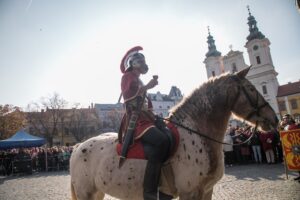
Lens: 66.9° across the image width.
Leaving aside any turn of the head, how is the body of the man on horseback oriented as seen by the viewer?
to the viewer's right

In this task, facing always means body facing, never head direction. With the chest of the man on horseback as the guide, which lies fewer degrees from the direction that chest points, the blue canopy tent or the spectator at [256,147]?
the spectator

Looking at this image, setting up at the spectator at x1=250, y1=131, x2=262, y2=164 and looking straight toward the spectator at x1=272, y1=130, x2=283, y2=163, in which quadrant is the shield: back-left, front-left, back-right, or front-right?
front-right

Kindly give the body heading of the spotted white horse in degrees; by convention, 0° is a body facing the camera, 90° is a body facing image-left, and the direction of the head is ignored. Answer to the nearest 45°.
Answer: approximately 270°

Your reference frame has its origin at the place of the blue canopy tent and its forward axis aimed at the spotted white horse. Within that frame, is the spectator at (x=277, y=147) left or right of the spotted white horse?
left

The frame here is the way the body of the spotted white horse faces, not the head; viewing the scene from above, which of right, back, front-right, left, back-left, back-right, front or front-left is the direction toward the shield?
front-left
